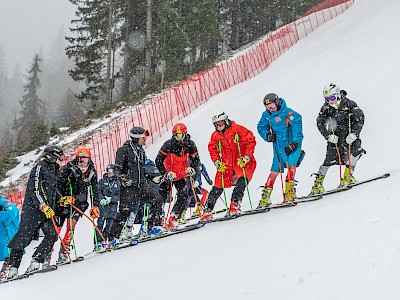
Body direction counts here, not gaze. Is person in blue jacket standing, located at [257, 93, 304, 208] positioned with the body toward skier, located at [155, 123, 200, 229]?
no

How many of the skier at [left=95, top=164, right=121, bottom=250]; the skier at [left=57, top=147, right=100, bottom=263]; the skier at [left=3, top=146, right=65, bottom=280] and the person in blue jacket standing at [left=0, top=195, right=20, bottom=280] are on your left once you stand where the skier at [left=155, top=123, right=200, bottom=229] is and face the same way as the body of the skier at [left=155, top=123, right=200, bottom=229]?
0

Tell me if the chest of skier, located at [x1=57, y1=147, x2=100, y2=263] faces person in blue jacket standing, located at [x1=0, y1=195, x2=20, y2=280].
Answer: no

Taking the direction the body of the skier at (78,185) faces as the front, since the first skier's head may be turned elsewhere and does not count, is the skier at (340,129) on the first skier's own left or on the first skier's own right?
on the first skier's own left

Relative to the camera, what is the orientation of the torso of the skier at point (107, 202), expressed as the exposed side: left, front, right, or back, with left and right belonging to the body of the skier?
front

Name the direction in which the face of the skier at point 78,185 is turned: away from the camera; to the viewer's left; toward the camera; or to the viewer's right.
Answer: toward the camera

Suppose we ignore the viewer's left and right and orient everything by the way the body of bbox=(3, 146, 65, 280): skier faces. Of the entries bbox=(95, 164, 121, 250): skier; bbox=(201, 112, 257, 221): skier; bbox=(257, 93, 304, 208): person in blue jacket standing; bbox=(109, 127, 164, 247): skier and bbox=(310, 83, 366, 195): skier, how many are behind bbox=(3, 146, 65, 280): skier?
0

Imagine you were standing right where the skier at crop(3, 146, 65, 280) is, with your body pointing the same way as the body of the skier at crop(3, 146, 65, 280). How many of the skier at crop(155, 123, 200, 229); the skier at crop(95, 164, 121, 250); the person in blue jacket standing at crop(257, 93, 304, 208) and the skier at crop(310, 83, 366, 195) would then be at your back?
0

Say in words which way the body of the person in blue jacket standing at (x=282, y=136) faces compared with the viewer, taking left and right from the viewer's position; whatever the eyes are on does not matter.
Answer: facing the viewer and to the left of the viewer

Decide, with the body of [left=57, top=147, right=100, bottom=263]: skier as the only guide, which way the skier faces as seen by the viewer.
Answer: toward the camera

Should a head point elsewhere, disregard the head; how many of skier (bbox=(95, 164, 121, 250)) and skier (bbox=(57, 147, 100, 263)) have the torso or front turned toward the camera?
2

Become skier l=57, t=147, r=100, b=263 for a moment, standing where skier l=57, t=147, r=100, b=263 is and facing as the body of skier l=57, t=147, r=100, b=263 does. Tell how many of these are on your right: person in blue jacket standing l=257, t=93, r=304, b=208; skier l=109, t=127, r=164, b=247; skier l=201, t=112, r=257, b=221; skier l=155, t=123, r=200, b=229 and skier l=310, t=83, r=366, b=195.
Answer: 0

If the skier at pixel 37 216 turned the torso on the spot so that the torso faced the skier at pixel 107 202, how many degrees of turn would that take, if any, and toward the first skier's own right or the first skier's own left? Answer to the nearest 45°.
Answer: approximately 45° to the first skier's own left
